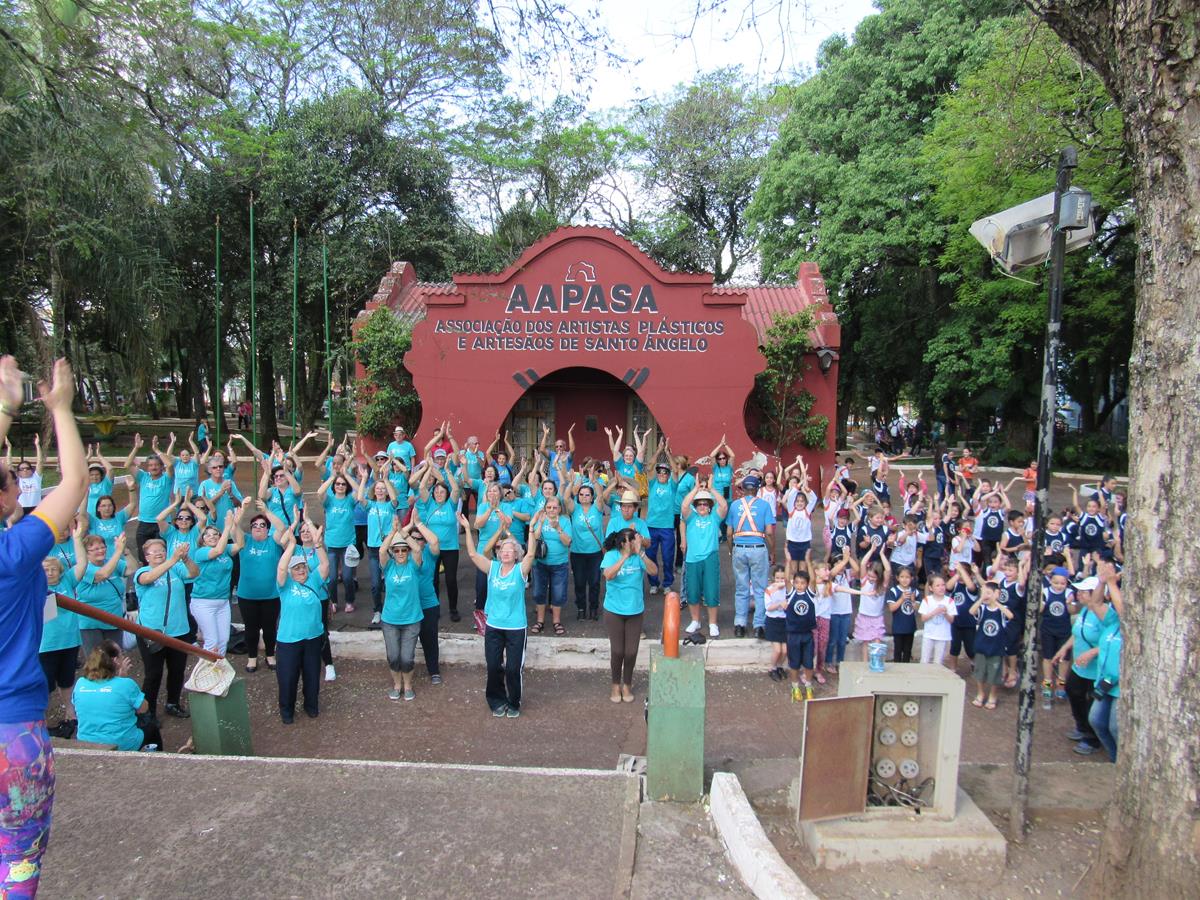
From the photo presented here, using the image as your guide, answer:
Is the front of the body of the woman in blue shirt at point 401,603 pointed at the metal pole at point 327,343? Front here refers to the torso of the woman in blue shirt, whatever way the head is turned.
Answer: no

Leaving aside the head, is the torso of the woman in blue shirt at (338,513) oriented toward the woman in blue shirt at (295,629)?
yes

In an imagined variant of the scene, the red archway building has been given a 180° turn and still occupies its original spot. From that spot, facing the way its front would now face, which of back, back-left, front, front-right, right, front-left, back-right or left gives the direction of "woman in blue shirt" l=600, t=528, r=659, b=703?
back

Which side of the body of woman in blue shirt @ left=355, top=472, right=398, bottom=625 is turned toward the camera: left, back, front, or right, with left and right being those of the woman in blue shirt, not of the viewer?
front

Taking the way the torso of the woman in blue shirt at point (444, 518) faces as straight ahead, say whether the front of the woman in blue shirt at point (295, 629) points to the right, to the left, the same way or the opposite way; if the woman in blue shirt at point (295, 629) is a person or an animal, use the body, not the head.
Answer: the same way

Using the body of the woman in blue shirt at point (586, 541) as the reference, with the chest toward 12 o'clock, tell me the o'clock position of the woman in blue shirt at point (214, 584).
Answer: the woman in blue shirt at point (214, 584) is roughly at 2 o'clock from the woman in blue shirt at point (586, 541).

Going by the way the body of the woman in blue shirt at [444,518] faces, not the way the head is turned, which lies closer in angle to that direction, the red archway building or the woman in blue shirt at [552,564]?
the woman in blue shirt

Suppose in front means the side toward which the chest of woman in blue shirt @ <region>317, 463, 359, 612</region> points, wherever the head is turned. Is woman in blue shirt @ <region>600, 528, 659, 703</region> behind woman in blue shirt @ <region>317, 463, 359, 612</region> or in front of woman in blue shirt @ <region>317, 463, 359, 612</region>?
in front

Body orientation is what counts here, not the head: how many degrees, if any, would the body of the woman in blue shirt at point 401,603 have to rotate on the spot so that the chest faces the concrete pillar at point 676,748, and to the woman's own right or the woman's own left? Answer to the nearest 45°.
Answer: approximately 45° to the woman's own left

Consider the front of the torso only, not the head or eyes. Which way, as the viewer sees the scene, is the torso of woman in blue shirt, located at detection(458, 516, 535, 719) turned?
toward the camera

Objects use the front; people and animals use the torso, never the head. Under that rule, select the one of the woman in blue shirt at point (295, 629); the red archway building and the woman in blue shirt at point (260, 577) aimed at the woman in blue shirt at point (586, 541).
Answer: the red archway building

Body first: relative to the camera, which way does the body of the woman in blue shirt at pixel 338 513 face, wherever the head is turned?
toward the camera

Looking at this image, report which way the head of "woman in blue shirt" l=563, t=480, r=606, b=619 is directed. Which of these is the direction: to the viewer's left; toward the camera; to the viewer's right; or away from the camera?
toward the camera

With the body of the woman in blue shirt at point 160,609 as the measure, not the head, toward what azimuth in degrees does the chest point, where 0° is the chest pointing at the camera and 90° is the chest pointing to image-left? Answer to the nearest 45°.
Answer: approximately 315°

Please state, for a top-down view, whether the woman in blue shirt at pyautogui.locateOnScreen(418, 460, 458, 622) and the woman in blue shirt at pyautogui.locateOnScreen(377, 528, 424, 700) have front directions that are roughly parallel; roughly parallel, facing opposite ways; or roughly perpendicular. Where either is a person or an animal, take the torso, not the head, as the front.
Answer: roughly parallel

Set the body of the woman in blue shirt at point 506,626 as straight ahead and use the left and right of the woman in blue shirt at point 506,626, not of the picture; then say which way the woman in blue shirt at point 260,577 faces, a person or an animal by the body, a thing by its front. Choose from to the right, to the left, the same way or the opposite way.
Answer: the same way

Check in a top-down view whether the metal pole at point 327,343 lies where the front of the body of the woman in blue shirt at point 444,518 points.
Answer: no

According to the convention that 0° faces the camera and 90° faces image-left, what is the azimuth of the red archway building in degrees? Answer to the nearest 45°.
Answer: approximately 0°

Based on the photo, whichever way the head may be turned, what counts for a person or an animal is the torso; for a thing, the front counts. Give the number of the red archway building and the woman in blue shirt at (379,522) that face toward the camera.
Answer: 2

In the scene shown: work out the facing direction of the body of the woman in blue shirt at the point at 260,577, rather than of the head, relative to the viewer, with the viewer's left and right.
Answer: facing the viewer
